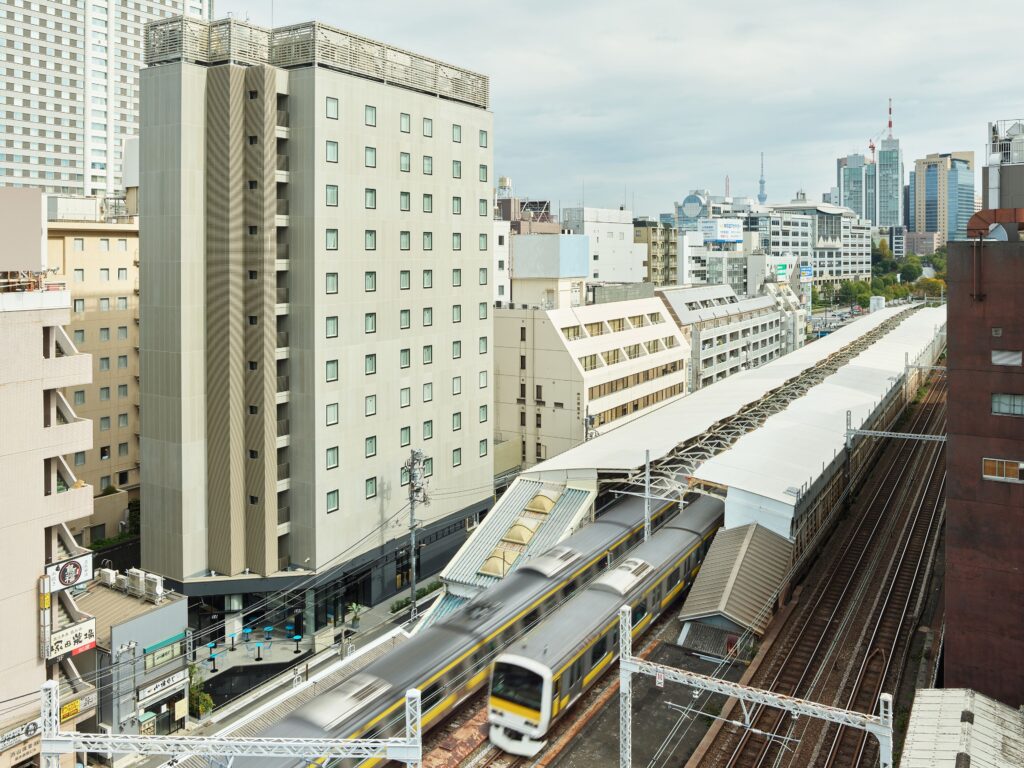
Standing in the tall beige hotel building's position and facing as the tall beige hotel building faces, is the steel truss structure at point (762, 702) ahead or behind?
ahead

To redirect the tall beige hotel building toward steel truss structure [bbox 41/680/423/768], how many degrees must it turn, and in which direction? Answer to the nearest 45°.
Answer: approximately 45° to its right

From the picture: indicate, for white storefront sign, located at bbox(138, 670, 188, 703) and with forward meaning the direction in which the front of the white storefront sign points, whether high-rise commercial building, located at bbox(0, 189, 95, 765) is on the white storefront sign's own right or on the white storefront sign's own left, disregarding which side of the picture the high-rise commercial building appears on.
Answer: on the white storefront sign's own right

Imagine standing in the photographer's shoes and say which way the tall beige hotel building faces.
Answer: facing the viewer and to the right of the viewer

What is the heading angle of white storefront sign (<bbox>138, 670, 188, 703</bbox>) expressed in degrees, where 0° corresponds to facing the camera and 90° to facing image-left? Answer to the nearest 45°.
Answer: approximately 315°

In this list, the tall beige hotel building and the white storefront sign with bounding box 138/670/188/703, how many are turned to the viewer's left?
0

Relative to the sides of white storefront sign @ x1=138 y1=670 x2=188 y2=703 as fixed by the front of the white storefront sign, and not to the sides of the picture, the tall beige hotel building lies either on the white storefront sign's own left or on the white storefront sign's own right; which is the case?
on the white storefront sign's own left

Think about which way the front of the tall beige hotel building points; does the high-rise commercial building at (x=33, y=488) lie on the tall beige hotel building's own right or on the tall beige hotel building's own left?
on the tall beige hotel building's own right

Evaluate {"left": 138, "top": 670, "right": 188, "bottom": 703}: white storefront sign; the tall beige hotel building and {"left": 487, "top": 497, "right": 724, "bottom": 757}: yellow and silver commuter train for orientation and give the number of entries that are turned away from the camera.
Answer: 0

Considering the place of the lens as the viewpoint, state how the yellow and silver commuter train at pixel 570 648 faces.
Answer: facing the viewer and to the left of the viewer

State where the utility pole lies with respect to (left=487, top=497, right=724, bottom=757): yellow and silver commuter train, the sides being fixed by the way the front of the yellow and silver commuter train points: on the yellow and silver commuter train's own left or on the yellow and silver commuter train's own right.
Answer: on the yellow and silver commuter train's own right

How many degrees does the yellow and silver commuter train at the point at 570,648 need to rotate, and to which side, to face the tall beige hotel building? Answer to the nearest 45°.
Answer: approximately 90° to its right
